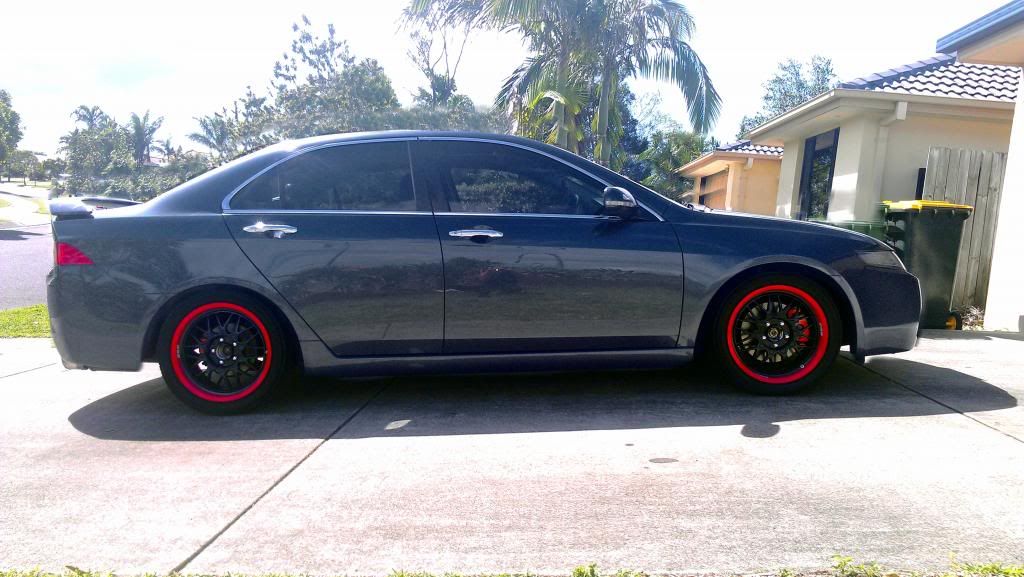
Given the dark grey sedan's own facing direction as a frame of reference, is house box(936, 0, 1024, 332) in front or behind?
in front

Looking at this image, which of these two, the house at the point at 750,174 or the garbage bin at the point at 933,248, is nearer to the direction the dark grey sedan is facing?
the garbage bin

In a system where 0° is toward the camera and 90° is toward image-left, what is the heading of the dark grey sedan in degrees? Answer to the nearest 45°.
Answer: approximately 270°

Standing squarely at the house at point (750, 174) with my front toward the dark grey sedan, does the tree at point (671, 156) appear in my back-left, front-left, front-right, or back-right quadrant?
back-right

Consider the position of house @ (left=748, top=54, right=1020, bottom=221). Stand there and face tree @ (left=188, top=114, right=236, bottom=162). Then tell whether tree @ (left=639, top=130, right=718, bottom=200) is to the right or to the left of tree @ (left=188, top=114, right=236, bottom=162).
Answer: right

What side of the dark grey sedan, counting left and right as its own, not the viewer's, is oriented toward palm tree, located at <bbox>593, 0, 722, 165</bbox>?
left

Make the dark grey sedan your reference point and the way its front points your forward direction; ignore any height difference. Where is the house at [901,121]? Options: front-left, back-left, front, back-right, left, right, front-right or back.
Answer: front-left

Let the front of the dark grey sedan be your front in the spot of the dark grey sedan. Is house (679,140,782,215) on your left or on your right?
on your left

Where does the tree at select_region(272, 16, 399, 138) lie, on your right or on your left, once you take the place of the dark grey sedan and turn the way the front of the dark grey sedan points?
on your left

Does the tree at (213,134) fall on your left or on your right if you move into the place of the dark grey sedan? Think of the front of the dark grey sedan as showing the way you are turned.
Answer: on your left

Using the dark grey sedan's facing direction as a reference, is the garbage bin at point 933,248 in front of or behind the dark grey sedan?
in front
